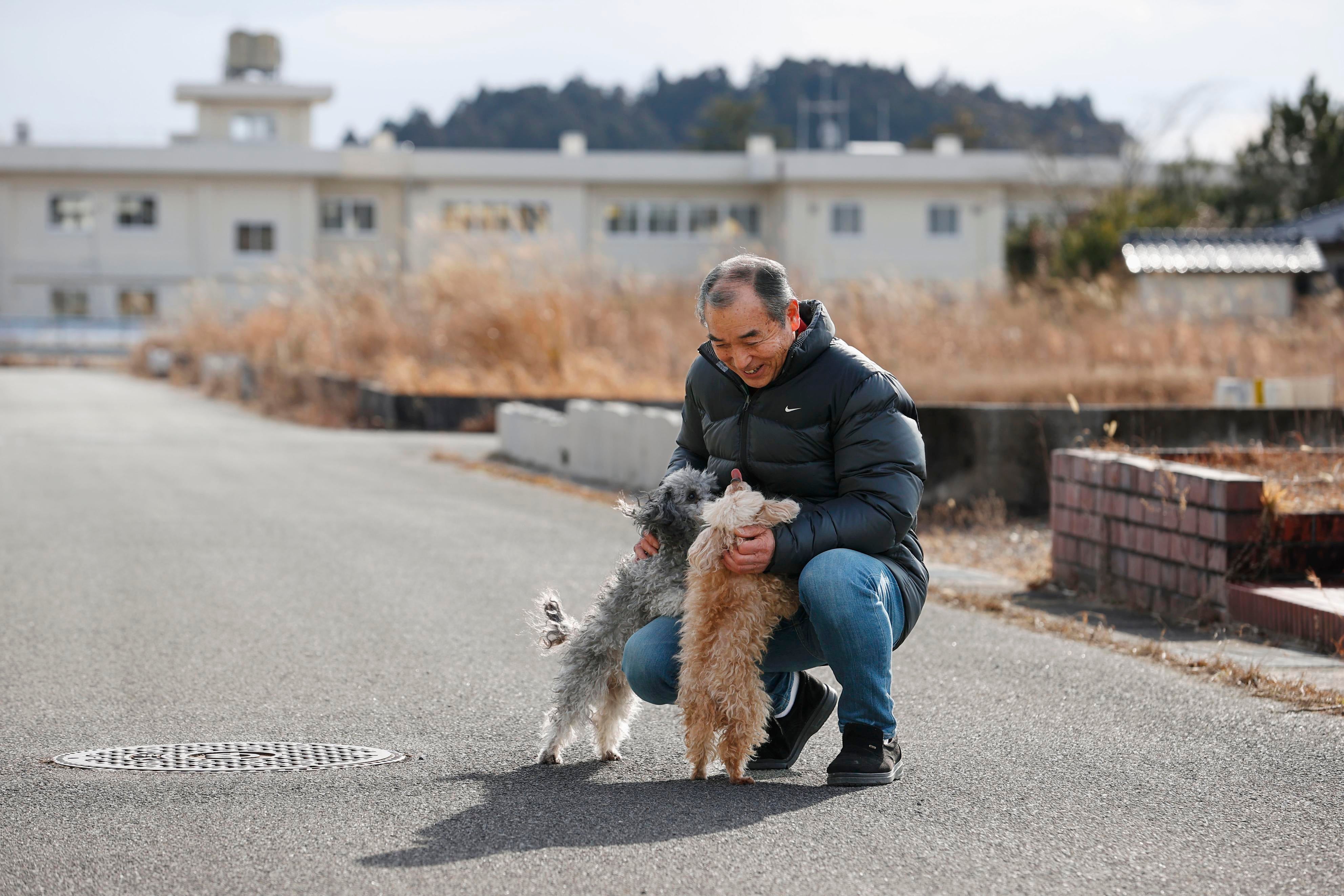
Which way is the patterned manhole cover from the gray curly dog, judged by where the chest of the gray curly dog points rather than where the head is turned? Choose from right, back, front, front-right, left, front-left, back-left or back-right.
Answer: back

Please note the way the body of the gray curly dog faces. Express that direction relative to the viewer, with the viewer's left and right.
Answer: facing to the right of the viewer

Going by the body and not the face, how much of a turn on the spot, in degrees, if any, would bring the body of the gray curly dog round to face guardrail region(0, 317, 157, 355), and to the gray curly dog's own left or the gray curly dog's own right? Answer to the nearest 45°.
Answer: approximately 90° to the gray curly dog's own left

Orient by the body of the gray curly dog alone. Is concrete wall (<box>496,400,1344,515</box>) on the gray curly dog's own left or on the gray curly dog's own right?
on the gray curly dog's own left

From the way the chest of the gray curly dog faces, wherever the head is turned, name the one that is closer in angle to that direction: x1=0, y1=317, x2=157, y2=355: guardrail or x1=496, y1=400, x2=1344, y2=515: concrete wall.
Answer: the concrete wall

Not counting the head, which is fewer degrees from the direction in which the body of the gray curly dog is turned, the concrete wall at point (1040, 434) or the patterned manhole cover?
the concrete wall

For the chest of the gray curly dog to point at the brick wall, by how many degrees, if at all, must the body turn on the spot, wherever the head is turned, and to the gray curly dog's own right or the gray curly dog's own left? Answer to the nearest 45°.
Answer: approximately 45° to the gray curly dog's own left

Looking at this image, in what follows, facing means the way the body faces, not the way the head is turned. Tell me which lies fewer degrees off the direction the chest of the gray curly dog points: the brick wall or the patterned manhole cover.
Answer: the brick wall
